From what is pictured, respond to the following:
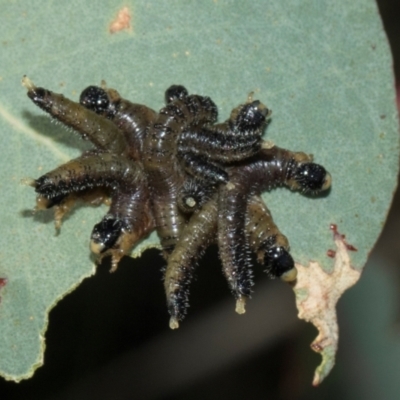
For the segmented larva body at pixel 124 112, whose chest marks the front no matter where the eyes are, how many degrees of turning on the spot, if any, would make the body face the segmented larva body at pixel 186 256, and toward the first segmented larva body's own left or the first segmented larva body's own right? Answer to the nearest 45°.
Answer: approximately 135° to the first segmented larva body's own left

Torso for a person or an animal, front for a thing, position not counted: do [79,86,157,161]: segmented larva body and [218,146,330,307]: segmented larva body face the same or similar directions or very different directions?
very different directions

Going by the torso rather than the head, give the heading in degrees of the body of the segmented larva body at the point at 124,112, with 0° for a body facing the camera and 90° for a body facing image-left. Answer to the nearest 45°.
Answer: approximately 90°

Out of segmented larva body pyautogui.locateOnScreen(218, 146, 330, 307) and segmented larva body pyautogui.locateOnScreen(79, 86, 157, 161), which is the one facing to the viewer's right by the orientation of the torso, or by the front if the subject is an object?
segmented larva body pyautogui.locateOnScreen(218, 146, 330, 307)

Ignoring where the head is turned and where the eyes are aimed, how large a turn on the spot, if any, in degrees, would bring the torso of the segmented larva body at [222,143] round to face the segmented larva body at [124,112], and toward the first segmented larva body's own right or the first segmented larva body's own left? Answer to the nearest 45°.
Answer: approximately 180°

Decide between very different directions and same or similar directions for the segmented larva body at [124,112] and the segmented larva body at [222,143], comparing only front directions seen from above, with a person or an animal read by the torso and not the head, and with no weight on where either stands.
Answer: very different directions

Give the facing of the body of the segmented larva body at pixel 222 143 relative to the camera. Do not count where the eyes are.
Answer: to the viewer's right

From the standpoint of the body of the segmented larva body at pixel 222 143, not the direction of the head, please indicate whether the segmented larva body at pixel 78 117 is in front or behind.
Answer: behind
